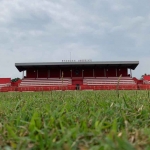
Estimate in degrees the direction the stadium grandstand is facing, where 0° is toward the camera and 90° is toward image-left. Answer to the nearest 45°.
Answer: approximately 0°
